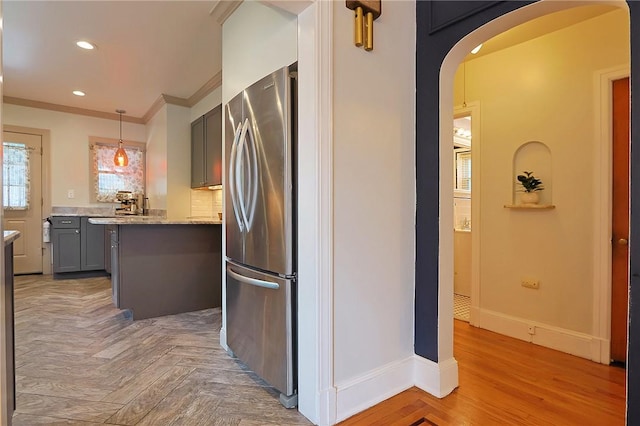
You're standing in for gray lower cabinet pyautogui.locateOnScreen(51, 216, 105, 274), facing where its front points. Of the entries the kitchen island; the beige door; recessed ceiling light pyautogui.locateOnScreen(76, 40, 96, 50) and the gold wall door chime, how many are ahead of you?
3

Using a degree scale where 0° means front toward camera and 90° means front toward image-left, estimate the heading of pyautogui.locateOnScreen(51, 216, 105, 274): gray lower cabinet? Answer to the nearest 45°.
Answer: approximately 0°

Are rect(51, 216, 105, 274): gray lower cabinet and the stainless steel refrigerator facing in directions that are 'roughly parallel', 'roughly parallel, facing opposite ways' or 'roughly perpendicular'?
roughly perpendicular

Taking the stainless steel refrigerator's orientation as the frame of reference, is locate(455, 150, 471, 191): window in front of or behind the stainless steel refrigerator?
behind

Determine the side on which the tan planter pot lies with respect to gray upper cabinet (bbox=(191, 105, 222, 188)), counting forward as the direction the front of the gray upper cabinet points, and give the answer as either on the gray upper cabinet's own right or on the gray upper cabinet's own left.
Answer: on the gray upper cabinet's own left

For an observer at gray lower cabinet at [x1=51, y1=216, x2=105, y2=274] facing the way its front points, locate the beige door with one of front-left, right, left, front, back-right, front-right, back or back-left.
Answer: back-right

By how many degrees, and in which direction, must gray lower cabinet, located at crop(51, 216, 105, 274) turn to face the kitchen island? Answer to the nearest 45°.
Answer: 0° — it already faces it

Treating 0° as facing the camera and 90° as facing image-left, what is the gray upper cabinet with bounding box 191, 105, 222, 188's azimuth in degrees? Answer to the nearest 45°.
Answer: approximately 45°

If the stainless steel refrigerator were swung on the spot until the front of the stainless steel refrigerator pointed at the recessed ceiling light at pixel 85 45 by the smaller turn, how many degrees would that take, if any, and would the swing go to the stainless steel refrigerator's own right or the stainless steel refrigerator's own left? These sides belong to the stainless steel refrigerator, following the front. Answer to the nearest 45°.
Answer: approximately 90° to the stainless steel refrigerator's own right

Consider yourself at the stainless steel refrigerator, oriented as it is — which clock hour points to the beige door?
The beige door is roughly at 3 o'clock from the stainless steel refrigerator.

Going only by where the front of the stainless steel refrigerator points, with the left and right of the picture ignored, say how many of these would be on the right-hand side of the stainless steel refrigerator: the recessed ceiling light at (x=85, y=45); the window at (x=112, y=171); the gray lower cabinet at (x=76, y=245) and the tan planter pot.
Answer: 3
